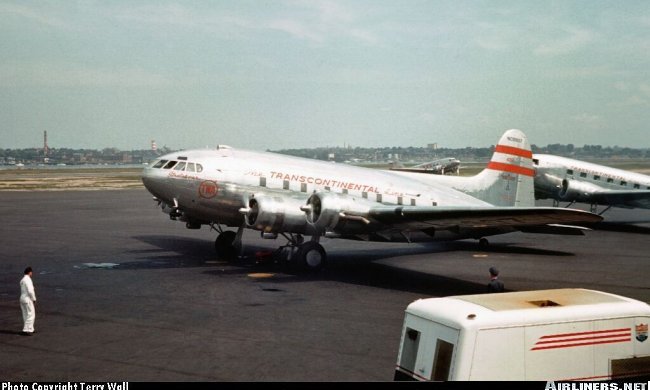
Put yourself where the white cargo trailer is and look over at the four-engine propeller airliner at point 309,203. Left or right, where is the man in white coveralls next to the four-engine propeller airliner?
left

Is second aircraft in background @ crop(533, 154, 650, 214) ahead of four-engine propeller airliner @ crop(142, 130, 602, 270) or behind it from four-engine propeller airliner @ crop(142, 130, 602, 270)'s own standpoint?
behind

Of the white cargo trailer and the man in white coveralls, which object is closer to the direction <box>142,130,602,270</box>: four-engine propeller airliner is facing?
the man in white coveralls

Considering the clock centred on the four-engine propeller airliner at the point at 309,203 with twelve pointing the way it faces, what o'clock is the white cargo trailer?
The white cargo trailer is roughly at 10 o'clock from the four-engine propeller airliner.

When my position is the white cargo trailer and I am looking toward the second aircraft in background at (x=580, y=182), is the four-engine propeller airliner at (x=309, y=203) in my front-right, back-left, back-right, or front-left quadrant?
front-left

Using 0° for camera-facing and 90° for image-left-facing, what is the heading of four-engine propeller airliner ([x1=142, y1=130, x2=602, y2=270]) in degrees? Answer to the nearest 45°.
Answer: approximately 45°

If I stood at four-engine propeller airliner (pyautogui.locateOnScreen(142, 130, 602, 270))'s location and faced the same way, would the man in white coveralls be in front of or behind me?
in front
